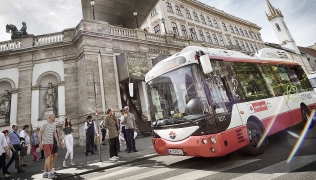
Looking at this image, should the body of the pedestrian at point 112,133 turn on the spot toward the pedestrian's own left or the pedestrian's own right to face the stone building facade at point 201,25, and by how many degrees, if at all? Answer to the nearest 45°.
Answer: approximately 90° to the pedestrian's own left

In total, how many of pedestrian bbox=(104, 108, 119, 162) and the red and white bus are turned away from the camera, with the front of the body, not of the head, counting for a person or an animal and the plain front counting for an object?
0

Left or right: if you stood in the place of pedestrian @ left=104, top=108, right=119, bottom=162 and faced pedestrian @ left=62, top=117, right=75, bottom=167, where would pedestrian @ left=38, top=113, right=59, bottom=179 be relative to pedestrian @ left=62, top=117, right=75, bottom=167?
left

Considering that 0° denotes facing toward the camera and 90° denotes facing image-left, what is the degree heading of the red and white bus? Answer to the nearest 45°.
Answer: approximately 45°

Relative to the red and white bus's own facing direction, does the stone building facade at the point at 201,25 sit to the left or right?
on its right

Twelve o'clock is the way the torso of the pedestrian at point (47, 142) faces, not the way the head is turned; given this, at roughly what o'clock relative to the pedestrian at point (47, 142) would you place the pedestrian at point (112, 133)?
the pedestrian at point (112, 133) is roughly at 10 o'clock from the pedestrian at point (47, 142).

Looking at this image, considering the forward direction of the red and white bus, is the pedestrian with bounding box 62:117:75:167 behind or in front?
in front

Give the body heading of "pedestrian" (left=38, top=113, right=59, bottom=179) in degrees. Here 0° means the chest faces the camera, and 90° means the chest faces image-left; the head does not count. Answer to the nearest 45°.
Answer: approximately 315°

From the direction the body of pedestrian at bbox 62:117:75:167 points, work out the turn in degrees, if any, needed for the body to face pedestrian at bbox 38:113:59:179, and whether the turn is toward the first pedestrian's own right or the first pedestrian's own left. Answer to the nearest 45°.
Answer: approximately 45° to the first pedestrian's own right

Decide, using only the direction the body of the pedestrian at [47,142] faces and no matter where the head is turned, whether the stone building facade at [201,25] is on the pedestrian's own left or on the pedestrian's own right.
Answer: on the pedestrian's own left
